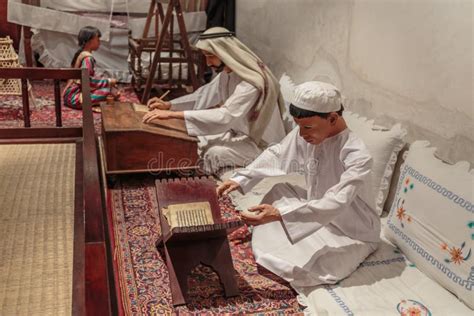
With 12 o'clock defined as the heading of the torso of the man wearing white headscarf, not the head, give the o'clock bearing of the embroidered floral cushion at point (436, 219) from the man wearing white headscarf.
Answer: The embroidered floral cushion is roughly at 8 o'clock from the man wearing white headscarf.

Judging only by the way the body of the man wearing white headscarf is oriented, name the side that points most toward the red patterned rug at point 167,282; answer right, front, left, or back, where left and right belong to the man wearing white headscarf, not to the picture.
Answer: left

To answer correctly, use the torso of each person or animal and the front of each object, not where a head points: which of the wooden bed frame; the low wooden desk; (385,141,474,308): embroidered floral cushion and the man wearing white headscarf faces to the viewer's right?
the low wooden desk

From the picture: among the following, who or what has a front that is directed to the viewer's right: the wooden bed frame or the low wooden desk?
the low wooden desk

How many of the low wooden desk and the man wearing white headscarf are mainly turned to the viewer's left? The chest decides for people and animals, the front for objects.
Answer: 1

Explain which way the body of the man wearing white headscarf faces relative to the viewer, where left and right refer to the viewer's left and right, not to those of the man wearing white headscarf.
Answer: facing to the left of the viewer

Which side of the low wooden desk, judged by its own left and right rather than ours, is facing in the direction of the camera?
right

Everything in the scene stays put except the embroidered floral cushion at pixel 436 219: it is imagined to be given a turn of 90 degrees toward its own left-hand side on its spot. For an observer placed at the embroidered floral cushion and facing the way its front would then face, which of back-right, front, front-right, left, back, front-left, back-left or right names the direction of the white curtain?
back

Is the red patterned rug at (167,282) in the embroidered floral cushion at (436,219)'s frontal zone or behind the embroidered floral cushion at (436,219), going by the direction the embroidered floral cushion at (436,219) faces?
frontal zone

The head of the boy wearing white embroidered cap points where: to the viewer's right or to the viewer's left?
to the viewer's left

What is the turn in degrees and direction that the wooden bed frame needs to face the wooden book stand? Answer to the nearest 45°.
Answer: approximately 135° to its left

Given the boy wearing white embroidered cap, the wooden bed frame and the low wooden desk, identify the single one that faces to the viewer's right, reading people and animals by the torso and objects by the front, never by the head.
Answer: the low wooden desk

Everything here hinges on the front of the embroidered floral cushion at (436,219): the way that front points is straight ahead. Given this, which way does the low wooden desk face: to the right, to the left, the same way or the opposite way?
the opposite way

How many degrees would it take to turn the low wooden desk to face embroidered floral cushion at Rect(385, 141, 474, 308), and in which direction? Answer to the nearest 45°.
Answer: approximately 45° to its right
